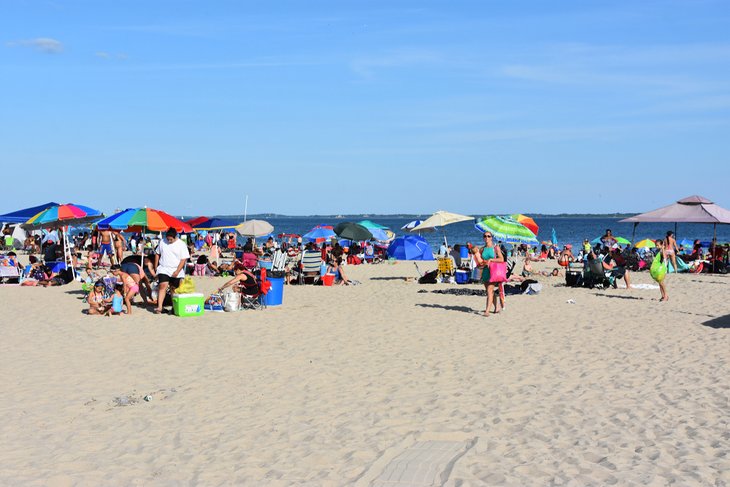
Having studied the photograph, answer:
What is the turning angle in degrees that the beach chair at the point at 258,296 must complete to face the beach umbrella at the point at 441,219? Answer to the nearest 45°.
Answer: approximately 135° to its right

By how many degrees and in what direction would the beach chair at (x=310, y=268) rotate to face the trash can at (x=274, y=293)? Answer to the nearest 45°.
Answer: approximately 180°

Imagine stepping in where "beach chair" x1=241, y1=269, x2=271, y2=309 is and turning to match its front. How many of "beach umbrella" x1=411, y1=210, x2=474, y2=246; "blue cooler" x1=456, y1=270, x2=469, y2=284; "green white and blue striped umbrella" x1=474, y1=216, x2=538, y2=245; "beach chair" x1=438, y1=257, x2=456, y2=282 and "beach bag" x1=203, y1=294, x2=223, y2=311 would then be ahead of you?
1

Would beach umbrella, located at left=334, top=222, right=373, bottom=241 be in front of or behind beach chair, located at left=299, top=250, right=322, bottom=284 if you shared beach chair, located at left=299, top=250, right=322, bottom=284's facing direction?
in front

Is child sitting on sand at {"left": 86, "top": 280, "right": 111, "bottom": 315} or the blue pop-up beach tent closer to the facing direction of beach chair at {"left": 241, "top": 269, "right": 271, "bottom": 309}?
the child sitting on sand

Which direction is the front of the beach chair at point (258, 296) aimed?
to the viewer's left

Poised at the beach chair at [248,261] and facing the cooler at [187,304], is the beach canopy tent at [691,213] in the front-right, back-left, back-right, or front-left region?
back-left

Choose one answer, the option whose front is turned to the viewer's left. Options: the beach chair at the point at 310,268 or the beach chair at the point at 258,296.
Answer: the beach chair at the point at 258,296

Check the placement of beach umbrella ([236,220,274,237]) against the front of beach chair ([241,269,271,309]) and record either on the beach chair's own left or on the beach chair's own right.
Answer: on the beach chair's own right

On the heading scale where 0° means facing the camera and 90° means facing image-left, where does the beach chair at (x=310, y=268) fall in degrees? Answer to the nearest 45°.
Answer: approximately 180°

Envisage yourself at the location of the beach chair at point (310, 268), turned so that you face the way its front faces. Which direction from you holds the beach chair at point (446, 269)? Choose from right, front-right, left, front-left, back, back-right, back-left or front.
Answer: right

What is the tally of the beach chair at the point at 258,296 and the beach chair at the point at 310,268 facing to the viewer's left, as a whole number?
1

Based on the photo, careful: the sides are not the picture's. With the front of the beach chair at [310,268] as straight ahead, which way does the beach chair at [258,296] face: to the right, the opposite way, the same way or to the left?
to the left

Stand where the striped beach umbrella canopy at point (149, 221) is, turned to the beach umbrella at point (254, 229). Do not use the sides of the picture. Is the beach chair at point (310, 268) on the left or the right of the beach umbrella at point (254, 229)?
right
